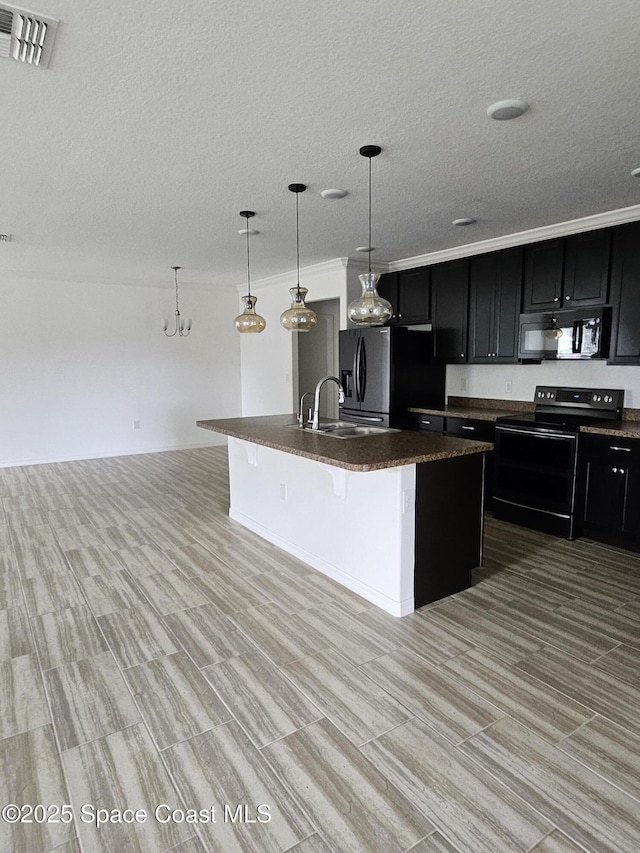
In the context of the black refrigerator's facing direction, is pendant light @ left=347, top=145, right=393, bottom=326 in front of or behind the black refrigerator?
in front

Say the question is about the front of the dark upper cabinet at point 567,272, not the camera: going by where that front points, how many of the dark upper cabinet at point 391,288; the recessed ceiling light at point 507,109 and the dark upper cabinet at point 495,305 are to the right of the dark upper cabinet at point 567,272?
2

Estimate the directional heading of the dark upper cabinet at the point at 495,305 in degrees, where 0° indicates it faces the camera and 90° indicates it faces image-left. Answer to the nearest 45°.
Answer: approximately 45°

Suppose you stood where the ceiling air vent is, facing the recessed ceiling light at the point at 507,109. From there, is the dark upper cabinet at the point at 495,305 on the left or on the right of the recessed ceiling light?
left

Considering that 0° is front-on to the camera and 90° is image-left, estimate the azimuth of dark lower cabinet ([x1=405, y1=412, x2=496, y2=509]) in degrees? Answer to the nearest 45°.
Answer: approximately 45°

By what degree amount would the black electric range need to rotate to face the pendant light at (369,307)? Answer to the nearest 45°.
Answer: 0° — it already faces it

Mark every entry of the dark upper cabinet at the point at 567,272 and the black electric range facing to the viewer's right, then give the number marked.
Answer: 0

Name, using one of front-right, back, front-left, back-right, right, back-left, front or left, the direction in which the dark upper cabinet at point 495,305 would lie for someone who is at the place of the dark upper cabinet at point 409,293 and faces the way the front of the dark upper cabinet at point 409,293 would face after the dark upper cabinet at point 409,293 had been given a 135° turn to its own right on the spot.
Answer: back-right
